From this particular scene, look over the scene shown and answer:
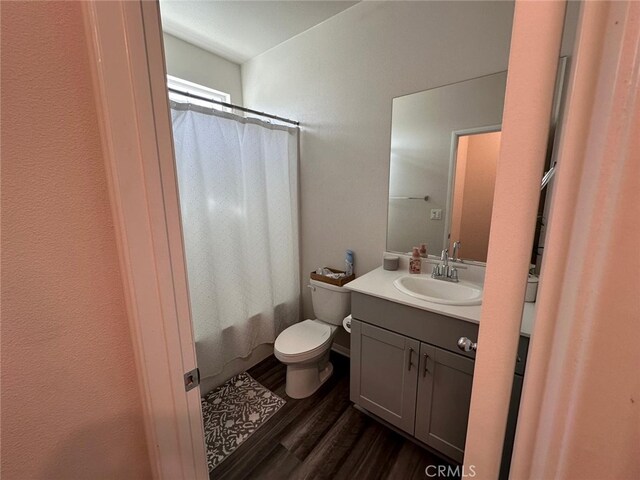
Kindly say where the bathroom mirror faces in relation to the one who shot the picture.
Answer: facing the viewer and to the left of the viewer

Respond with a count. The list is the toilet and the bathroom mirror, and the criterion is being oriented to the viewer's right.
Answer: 0

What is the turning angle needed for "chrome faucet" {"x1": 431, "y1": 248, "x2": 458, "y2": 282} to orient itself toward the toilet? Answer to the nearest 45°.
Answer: approximately 45° to its right

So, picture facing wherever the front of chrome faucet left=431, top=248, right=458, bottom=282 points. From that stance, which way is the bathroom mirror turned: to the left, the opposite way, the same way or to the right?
the same way

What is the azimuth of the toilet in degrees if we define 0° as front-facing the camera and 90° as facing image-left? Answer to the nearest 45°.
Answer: approximately 45°

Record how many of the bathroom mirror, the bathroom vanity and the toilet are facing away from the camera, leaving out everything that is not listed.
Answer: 0

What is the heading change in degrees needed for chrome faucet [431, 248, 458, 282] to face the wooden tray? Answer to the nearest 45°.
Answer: approximately 45° to its right

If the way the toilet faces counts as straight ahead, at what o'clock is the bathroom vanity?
The bathroom vanity is roughly at 9 o'clock from the toilet.

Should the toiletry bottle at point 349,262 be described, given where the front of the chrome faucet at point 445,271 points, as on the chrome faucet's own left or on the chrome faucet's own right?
on the chrome faucet's own right

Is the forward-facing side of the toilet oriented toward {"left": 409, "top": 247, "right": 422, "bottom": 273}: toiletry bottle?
no

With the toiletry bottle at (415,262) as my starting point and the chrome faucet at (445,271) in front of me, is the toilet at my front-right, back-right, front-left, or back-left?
back-right

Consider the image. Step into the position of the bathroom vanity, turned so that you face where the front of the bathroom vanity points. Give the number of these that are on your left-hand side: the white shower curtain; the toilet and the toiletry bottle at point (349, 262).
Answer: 0
